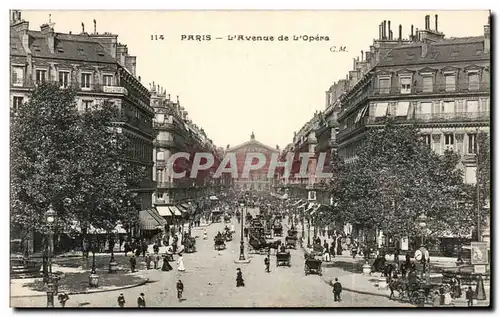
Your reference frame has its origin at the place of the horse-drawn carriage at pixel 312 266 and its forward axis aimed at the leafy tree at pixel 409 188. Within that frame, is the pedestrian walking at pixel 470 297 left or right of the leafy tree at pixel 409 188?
right

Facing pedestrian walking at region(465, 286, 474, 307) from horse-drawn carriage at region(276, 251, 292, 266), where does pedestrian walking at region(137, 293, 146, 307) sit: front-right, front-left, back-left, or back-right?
front-right
